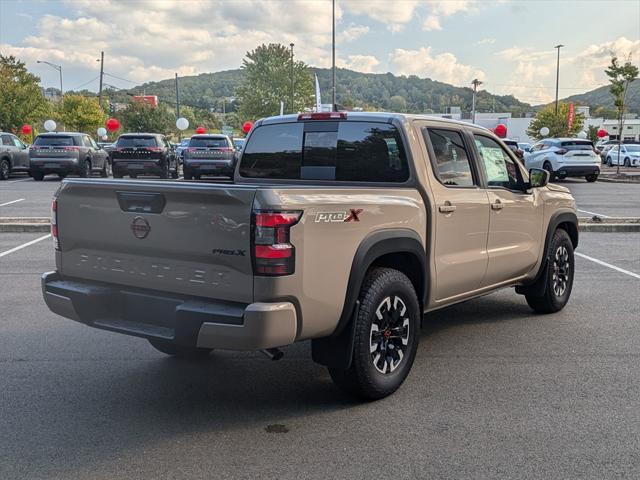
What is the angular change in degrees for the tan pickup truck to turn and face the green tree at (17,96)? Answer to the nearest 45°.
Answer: approximately 90° to its left

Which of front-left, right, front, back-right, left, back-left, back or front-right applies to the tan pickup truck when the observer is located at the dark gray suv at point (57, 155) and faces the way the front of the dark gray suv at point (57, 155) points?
back-right

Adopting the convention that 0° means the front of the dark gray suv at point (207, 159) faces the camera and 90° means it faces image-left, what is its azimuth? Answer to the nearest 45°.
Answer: approximately 180°

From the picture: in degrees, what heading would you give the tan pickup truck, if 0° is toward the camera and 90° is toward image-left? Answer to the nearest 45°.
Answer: approximately 225°

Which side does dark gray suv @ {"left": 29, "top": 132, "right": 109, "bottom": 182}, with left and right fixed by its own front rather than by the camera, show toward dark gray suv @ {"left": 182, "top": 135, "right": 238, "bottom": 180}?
right

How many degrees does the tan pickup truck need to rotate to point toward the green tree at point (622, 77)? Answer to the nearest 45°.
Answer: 0° — it already faces it

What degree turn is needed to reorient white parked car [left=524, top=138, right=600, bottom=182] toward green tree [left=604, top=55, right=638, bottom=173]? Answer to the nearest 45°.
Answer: approximately 45° to its right

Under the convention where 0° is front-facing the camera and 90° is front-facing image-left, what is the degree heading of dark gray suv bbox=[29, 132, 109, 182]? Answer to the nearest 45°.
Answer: approximately 225°

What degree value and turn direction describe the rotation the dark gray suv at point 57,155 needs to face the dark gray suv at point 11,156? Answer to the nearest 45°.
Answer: approximately 90° to its left

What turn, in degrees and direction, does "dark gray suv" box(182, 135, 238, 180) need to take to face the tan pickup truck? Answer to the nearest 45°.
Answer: approximately 180°
